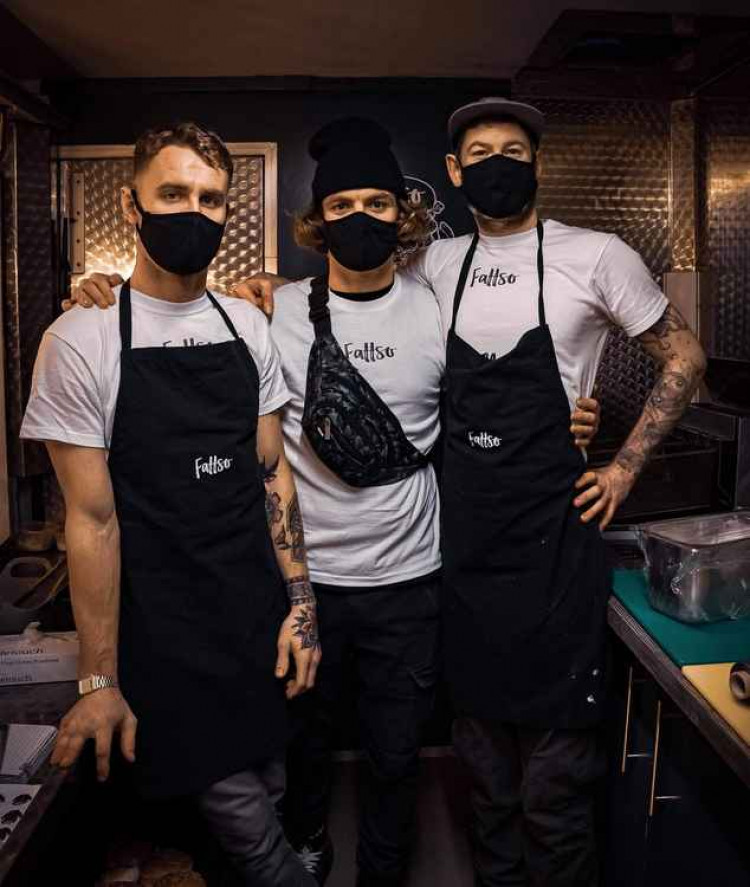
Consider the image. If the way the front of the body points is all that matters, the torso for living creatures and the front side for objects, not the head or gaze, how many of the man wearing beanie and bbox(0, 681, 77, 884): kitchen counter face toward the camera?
1

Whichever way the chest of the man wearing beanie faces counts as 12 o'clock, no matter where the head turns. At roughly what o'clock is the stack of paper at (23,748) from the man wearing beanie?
The stack of paper is roughly at 2 o'clock from the man wearing beanie.

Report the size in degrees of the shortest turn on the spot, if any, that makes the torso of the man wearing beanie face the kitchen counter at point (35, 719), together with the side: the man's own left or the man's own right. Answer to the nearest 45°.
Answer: approximately 90° to the man's own right

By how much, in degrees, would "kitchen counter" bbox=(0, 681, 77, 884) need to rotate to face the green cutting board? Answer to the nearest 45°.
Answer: approximately 45° to its right

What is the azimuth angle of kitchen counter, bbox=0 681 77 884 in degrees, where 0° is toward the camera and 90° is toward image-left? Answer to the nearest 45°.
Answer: approximately 270°

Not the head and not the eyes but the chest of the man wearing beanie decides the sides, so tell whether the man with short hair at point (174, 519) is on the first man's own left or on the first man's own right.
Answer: on the first man's own right

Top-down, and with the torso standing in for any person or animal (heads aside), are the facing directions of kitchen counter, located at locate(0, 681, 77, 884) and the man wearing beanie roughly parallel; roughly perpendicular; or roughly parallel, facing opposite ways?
roughly perpendicular

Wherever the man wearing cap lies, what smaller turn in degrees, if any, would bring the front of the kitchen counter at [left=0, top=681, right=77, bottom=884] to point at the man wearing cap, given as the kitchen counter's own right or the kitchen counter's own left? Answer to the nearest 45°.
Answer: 0° — it already faces them
